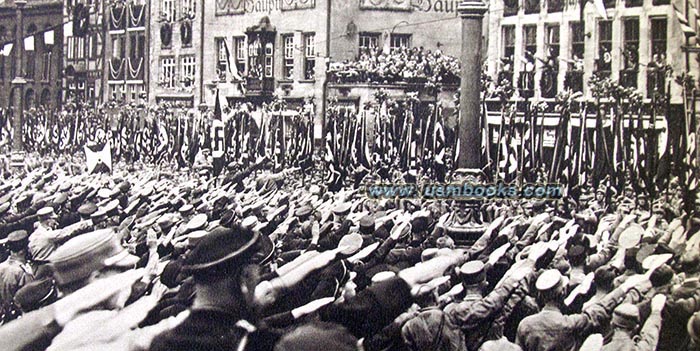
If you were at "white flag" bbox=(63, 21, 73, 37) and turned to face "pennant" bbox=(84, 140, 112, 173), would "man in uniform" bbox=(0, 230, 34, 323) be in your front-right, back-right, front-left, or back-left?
front-right

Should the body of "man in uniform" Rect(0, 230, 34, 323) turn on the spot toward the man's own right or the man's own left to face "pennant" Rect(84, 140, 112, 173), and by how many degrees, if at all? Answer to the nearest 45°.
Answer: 0° — they already face it

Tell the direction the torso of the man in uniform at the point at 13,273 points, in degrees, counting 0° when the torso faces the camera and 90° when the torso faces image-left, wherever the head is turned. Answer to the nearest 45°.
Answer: approximately 225°
